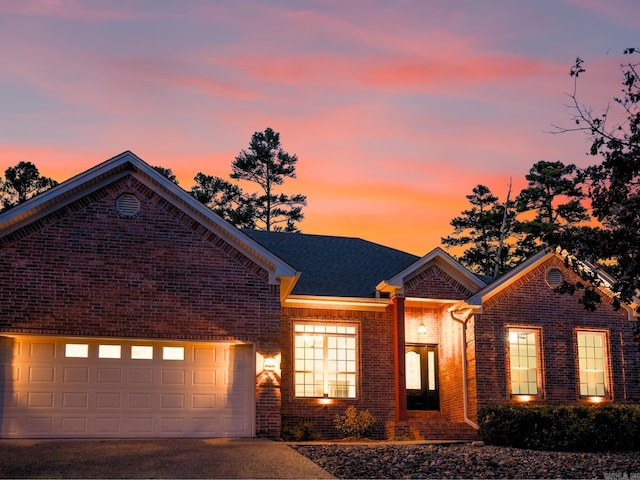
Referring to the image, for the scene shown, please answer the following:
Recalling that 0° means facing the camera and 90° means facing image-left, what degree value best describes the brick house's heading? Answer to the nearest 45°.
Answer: approximately 0°
